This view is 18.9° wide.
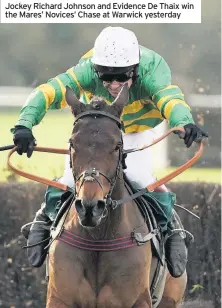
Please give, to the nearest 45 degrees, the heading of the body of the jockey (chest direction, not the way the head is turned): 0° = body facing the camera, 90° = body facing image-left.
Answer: approximately 0°

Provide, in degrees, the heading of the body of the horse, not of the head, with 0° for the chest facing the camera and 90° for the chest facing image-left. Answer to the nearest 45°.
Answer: approximately 0°
